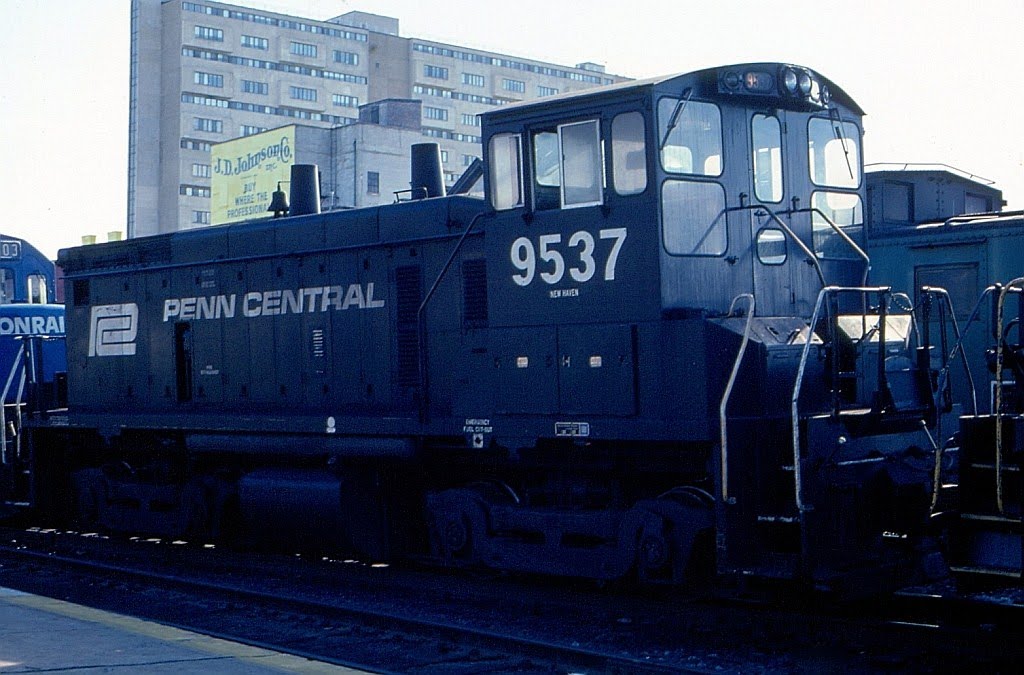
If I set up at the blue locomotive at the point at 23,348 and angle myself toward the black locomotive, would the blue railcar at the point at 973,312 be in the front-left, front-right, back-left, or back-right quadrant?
front-left

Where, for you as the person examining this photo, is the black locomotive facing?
facing the viewer and to the right of the viewer

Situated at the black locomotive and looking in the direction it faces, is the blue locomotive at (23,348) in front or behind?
behind
